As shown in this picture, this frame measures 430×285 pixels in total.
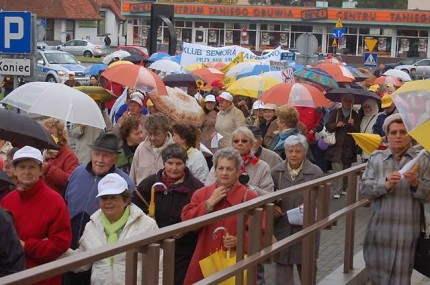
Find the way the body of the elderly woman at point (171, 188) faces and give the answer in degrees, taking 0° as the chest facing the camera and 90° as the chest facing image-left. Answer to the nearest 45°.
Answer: approximately 0°

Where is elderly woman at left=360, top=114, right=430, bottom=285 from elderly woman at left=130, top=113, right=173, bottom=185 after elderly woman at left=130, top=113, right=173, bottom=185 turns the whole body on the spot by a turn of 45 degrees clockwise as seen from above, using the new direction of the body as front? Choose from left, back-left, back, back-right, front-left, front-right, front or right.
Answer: front-left

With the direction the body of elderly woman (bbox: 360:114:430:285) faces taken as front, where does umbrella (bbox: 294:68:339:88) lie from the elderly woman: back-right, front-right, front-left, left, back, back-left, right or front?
back

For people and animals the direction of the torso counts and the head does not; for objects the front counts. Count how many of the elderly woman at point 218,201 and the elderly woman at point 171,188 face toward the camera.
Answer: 2

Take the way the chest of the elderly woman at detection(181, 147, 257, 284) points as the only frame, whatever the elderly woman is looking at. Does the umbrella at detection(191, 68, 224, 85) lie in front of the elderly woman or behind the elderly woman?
behind

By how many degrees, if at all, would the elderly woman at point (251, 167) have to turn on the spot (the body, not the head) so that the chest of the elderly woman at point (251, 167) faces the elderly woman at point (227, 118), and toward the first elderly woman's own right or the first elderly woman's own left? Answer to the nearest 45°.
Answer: approximately 135° to the first elderly woman's own right

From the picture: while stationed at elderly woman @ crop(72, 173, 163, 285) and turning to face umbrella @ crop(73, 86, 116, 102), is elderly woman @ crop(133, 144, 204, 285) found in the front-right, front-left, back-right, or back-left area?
front-right

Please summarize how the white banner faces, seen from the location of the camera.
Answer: facing the viewer

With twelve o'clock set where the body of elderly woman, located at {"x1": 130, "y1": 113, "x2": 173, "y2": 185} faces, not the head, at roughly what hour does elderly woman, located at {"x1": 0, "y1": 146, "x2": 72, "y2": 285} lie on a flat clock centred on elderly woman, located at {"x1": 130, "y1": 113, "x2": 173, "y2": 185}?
elderly woman, located at {"x1": 0, "y1": 146, "x2": 72, "y2": 285} is roughly at 2 o'clock from elderly woman, located at {"x1": 130, "y1": 113, "x2": 173, "y2": 185}.

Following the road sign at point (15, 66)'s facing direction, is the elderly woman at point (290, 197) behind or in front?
in front

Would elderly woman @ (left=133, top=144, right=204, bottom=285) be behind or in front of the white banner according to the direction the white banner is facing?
in front

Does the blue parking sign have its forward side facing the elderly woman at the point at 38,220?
yes
